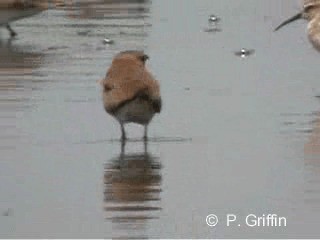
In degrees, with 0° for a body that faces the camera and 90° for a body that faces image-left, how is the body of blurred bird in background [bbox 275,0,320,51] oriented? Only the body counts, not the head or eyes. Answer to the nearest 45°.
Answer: approximately 90°

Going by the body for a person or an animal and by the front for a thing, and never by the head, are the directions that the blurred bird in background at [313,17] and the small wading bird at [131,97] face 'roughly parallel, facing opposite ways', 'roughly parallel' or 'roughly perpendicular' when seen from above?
roughly perpendicular

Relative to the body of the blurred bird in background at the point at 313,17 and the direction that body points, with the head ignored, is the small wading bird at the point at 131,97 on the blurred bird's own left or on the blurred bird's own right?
on the blurred bird's own left
